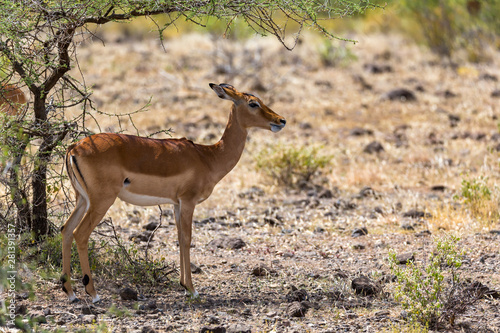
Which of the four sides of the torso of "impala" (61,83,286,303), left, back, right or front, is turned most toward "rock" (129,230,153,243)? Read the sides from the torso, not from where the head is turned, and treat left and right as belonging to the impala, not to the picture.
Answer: left

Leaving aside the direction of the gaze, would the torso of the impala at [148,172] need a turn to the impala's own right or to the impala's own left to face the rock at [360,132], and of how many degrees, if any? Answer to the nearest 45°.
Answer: approximately 45° to the impala's own left

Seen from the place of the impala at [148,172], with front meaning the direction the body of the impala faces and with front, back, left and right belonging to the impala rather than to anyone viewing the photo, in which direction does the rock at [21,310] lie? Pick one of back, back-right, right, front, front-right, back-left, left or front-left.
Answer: back

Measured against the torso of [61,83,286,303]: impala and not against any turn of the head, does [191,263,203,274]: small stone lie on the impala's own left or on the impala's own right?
on the impala's own left

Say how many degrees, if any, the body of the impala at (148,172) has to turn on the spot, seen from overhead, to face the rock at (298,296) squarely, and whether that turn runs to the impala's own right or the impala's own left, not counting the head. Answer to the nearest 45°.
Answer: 0° — it already faces it

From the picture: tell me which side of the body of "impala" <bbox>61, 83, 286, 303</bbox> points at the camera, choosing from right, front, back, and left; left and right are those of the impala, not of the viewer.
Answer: right

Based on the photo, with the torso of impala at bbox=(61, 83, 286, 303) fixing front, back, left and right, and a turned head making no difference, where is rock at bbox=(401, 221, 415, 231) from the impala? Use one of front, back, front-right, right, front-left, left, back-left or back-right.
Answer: front-left

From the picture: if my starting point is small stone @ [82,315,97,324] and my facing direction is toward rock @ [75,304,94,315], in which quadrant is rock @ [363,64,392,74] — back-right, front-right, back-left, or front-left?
front-right

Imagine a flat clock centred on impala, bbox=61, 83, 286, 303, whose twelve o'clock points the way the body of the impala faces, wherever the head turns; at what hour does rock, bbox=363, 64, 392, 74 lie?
The rock is roughly at 10 o'clock from the impala.

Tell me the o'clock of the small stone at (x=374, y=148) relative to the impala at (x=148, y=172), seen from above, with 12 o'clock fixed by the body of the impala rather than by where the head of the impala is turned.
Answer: The small stone is roughly at 10 o'clock from the impala.

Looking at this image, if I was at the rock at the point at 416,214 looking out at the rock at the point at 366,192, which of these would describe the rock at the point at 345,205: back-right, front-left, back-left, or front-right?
front-left

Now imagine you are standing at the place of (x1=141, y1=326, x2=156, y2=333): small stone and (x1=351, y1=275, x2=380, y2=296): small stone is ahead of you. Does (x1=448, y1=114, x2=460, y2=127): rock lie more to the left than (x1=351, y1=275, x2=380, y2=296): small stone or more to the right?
left

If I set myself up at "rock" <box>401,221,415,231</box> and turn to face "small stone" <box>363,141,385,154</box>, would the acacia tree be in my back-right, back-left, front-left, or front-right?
back-left
